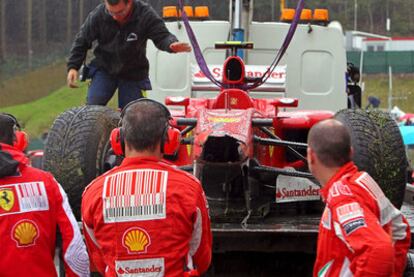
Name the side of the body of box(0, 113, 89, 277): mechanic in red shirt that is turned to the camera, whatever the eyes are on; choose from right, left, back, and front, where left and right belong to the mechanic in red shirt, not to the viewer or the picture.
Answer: back

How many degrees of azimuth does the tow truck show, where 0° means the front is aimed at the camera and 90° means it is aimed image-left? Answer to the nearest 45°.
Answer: approximately 180°

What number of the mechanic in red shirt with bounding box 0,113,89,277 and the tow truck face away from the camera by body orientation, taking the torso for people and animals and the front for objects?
2

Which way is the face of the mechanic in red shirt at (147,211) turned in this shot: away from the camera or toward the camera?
away from the camera

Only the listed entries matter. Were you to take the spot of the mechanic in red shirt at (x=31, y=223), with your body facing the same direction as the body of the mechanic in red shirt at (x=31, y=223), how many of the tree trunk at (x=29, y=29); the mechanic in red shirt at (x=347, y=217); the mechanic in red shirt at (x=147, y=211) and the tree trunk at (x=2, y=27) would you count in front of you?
2

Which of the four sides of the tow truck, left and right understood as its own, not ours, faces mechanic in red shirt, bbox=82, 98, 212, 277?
back

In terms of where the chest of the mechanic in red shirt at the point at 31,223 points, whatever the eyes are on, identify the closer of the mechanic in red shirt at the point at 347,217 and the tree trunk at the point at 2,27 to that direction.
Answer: the tree trunk

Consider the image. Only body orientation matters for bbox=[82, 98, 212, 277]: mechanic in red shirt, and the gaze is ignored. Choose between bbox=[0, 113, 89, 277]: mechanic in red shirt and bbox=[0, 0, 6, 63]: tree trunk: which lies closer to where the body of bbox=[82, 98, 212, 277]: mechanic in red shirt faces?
the tree trunk

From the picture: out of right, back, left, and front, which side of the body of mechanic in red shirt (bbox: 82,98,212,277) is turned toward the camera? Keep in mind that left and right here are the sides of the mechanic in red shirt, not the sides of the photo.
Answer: back

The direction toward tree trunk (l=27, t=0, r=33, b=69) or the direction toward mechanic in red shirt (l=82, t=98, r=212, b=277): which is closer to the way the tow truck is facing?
the tree trunk

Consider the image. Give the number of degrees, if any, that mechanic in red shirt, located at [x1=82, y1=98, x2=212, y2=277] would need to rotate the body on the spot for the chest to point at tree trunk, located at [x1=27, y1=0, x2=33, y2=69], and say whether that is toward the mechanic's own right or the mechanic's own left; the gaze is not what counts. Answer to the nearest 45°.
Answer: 0° — they already face it

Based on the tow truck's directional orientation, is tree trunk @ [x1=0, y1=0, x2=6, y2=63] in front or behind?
in front

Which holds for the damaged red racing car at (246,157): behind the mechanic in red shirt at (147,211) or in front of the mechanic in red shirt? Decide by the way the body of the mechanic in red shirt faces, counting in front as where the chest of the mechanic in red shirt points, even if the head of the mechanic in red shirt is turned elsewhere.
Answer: in front
